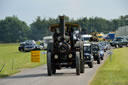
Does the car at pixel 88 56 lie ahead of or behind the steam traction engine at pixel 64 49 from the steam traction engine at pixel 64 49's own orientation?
behind

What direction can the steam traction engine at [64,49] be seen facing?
toward the camera
